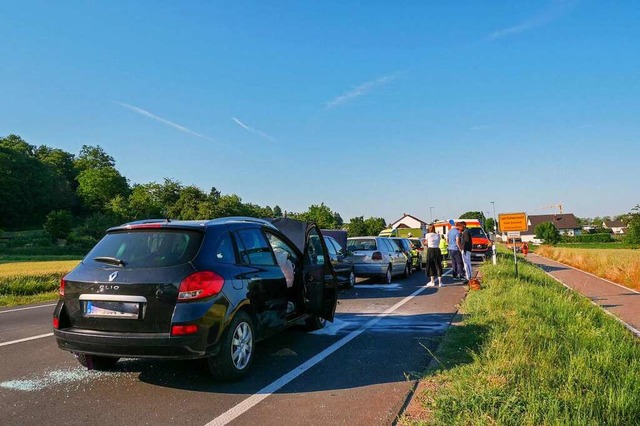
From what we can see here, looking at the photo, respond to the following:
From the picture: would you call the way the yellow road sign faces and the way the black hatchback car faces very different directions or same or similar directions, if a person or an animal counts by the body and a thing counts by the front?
very different directions

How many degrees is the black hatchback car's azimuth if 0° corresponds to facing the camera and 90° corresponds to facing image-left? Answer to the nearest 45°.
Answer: approximately 225°

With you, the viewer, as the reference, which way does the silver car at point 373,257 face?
facing away from the viewer and to the right of the viewer

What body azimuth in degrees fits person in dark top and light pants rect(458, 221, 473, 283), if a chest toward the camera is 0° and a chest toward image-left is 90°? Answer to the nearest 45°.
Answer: approximately 90°

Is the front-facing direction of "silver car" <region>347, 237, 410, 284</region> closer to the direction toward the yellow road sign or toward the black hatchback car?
the yellow road sign

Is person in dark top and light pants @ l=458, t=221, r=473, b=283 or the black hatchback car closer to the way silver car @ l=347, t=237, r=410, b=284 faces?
the person in dark top and light pants

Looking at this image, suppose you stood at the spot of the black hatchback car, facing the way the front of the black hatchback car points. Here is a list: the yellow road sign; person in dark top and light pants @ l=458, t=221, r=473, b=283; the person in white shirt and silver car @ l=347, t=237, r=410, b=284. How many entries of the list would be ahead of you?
4

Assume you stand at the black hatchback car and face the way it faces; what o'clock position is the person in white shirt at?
The person in white shirt is roughly at 12 o'clock from the black hatchback car.

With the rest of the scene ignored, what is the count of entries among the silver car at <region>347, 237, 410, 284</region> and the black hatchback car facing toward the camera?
0

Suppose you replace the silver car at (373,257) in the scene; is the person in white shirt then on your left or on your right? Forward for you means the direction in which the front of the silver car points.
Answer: on your right

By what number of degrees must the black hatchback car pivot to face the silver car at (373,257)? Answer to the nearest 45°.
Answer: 0° — it already faces it

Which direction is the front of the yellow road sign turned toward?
toward the camera

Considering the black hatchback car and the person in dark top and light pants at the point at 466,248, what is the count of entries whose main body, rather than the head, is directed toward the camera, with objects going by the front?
0
